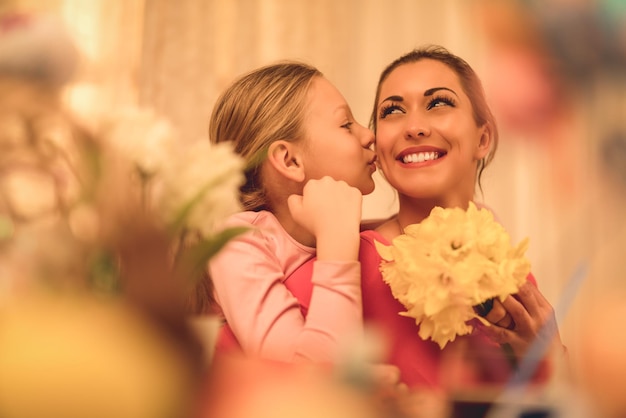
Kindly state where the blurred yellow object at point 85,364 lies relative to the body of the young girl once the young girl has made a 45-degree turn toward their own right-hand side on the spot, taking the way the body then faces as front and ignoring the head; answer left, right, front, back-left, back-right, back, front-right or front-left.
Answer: front-right

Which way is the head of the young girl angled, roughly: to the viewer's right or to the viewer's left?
to the viewer's right

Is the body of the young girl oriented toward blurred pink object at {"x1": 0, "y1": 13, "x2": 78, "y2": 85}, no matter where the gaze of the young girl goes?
no

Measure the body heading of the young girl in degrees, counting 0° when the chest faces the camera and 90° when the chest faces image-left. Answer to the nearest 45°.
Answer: approximately 270°
